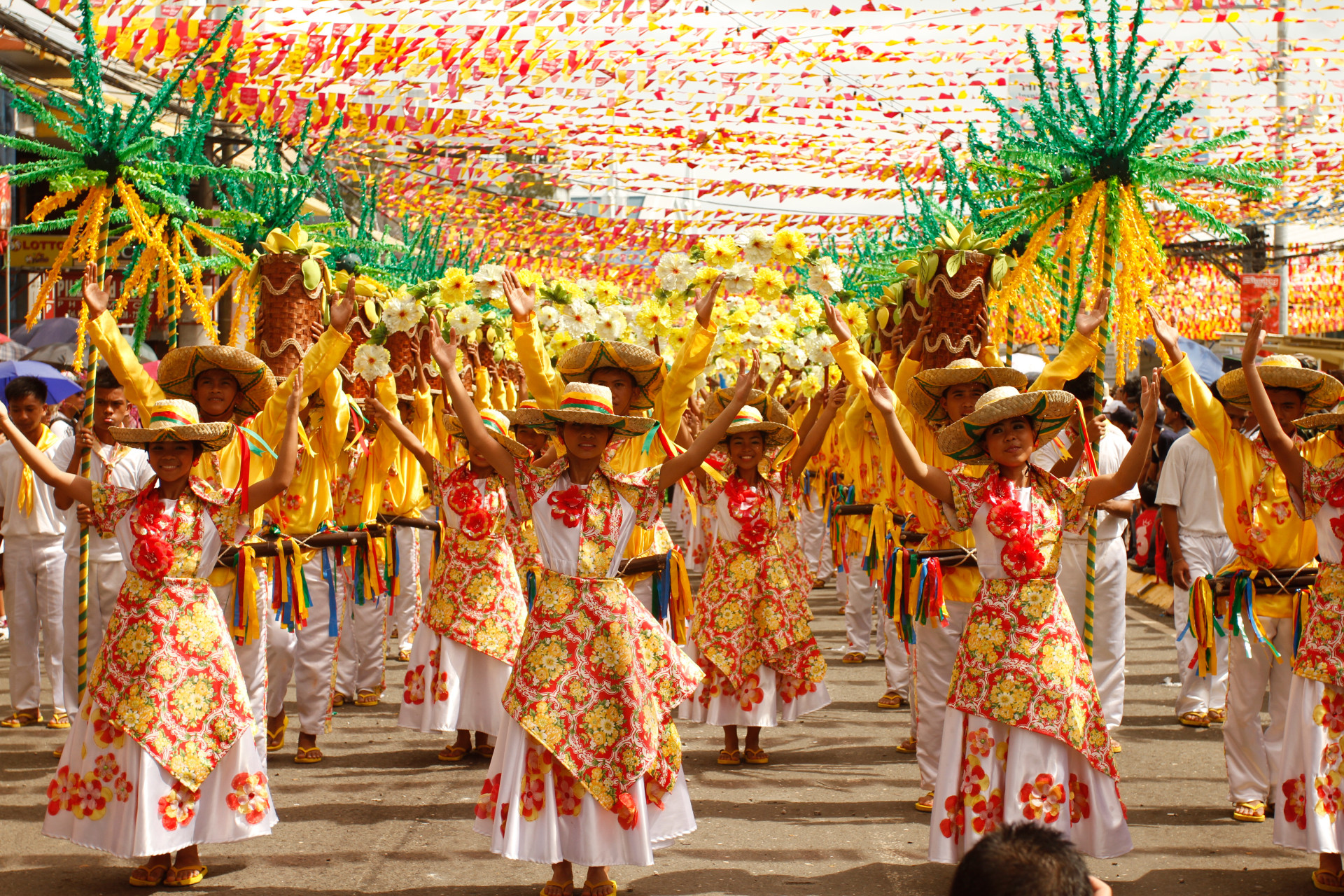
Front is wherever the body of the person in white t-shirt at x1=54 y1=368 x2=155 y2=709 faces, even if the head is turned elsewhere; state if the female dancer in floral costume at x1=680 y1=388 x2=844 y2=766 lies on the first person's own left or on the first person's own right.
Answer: on the first person's own left

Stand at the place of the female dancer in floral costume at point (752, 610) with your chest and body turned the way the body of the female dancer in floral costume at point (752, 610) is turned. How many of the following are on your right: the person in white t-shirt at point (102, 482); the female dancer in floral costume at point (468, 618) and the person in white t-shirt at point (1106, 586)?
2

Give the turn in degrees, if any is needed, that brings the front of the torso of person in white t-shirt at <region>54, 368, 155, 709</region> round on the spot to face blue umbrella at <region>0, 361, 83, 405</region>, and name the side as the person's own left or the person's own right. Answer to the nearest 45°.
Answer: approximately 180°

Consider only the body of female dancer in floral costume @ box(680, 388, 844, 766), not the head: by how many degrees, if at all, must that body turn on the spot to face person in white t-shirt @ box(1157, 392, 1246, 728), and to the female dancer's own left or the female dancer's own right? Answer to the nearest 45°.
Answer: approximately 90° to the female dancer's own left

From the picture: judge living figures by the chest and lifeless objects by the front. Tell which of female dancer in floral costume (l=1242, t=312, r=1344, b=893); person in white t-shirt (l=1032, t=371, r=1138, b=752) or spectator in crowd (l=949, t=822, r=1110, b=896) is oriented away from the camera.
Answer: the spectator in crowd

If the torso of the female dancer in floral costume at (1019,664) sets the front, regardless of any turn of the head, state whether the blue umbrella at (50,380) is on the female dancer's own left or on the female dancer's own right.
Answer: on the female dancer's own right

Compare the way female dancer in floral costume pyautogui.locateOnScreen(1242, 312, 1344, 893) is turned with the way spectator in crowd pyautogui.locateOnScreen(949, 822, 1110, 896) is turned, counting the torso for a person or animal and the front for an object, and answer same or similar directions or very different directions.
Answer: very different directions

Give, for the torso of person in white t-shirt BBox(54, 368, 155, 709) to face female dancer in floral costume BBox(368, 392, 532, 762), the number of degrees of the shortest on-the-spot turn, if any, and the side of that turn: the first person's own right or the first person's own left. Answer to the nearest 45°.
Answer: approximately 45° to the first person's own left

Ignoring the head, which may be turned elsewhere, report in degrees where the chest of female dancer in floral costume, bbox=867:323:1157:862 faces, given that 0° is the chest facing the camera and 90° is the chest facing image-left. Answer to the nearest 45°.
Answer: approximately 0°

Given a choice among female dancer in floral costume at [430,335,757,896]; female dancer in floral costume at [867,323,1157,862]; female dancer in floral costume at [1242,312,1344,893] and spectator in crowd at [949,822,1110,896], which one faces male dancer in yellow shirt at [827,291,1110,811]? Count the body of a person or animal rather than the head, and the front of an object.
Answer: the spectator in crowd

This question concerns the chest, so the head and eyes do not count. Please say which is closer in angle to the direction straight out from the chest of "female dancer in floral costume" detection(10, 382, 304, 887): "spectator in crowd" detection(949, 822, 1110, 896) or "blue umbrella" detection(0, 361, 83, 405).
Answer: the spectator in crowd

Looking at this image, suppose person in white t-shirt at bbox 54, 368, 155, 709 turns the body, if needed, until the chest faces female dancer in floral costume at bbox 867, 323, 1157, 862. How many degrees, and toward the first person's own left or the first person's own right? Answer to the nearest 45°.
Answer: approximately 45° to the first person's own left

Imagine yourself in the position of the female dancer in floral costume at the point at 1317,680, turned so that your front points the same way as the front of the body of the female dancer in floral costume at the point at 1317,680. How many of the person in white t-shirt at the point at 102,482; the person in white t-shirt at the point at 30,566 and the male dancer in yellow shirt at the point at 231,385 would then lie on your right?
3
